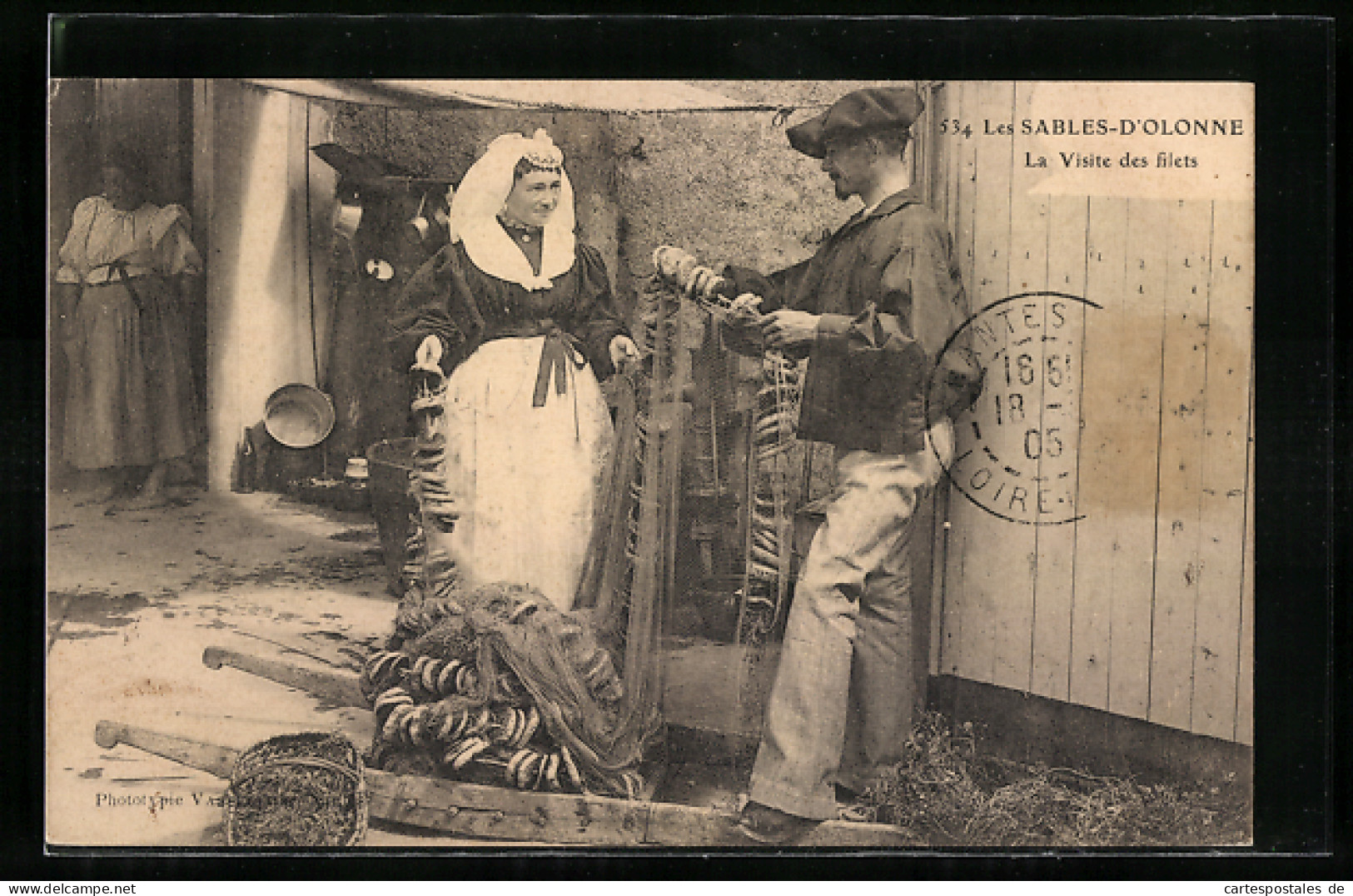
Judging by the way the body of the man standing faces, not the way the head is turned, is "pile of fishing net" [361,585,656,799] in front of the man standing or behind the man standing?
in front

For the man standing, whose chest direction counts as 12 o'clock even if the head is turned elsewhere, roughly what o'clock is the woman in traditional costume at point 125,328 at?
The woman in traditional costume is roughly at 12 o'clock from the man standing.

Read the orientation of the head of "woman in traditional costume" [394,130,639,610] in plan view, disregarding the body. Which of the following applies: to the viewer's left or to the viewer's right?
to the viewer's right

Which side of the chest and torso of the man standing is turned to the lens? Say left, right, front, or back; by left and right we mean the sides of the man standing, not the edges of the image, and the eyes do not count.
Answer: left

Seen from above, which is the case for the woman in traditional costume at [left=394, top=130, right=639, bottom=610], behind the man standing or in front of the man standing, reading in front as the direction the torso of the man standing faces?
in front
